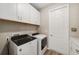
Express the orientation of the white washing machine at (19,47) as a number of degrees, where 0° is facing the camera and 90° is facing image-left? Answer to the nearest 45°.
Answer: approximately 315°

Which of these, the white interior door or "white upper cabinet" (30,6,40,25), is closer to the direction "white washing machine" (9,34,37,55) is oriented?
the white interior door

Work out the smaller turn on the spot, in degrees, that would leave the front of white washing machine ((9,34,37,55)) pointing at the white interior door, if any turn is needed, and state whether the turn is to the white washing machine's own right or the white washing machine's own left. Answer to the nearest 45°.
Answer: approximately 90° to the white washing machine's own left

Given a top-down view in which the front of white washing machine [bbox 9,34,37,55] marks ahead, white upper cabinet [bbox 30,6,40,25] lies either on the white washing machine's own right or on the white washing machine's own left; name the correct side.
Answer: on the white washing machine's own left
